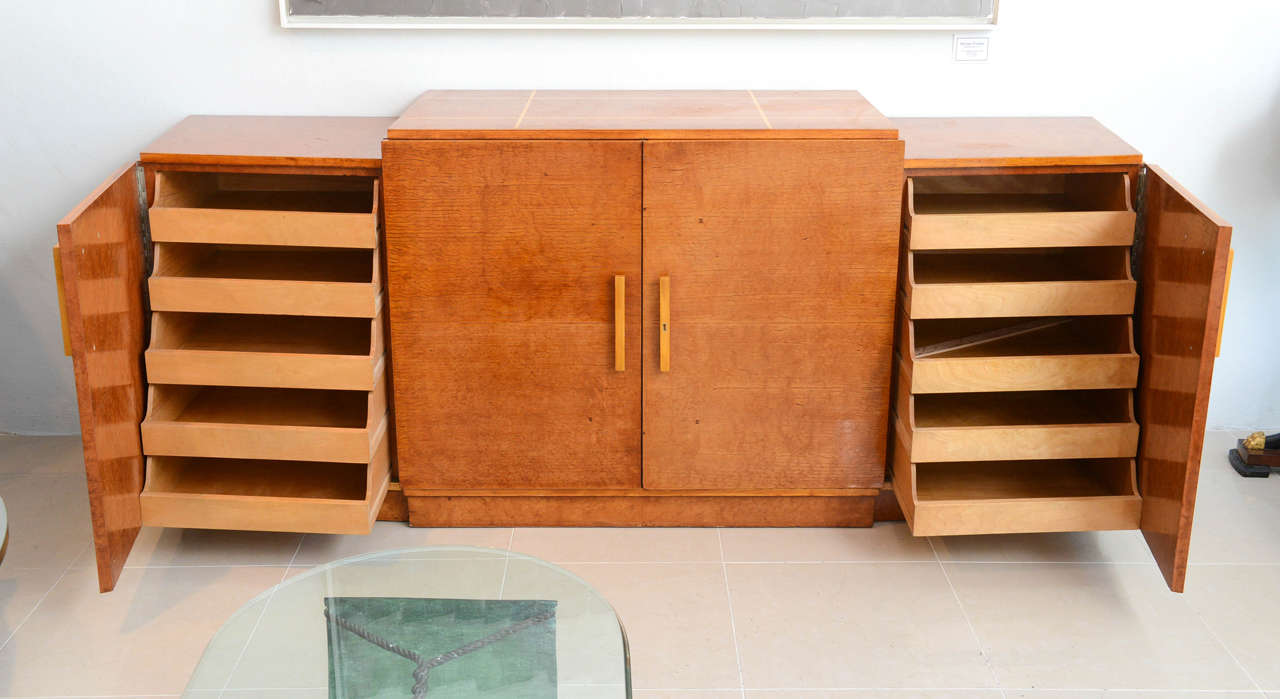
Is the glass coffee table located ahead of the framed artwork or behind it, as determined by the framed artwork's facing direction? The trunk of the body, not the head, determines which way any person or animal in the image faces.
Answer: ahead

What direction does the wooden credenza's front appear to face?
toward the camera

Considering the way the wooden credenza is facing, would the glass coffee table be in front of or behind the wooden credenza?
in front

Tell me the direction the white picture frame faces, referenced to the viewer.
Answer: facing the viewer

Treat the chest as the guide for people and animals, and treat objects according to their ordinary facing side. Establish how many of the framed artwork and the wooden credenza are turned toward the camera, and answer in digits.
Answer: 2

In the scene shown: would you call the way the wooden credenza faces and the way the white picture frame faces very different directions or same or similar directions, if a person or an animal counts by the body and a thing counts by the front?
same or similar directions
